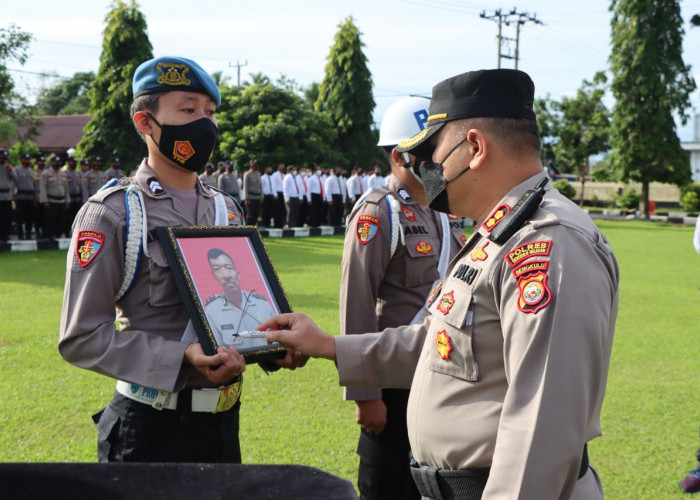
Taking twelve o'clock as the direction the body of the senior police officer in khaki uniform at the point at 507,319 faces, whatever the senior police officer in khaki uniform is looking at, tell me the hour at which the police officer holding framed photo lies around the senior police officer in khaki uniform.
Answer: The police officer holding framed photo is roughly at 1 o'clock from the senior police officer in khaki uniform.

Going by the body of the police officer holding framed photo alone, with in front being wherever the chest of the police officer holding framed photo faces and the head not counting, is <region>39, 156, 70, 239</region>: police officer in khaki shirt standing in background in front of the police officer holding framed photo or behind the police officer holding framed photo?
behind

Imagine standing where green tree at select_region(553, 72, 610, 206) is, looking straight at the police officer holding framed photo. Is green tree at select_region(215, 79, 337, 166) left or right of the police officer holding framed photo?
right

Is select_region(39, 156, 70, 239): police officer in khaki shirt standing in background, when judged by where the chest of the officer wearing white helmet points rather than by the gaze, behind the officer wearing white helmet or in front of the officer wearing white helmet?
behind

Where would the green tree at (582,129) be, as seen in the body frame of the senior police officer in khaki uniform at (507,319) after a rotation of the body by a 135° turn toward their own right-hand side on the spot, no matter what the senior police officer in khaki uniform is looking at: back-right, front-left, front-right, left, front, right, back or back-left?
front-left

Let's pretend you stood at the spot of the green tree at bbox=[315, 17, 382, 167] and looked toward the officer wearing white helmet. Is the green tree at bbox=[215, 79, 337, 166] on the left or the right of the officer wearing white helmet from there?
right

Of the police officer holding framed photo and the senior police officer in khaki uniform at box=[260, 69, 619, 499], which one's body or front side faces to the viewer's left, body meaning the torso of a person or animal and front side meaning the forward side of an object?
the senior police officer in khaki uniform

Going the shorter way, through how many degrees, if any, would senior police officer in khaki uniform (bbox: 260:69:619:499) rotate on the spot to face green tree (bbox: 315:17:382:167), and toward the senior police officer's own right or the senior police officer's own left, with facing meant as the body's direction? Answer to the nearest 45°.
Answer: approximately 90° to the senior police officer's own right

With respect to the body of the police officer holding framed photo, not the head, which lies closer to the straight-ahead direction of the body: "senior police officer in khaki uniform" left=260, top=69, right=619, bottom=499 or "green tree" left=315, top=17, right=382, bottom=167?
the senior police officer in khaki uniform

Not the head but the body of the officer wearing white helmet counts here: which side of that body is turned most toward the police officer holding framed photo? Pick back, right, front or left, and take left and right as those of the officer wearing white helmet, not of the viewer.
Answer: right

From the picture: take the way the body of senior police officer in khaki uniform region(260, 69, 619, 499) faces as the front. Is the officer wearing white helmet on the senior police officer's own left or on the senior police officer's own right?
on the senior police officer's own right

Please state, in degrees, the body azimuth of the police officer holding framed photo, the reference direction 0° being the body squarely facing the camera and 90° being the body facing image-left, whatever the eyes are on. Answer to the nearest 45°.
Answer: approximately 315°

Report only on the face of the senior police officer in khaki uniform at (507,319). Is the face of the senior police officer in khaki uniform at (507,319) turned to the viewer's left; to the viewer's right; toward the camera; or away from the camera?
to the viewer's left

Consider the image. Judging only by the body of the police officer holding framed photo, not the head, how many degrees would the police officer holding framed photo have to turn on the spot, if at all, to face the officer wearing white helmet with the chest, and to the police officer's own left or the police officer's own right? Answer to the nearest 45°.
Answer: approximately 90° to the police officer's own left

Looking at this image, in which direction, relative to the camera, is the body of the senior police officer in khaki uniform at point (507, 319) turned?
to the viewer's left
